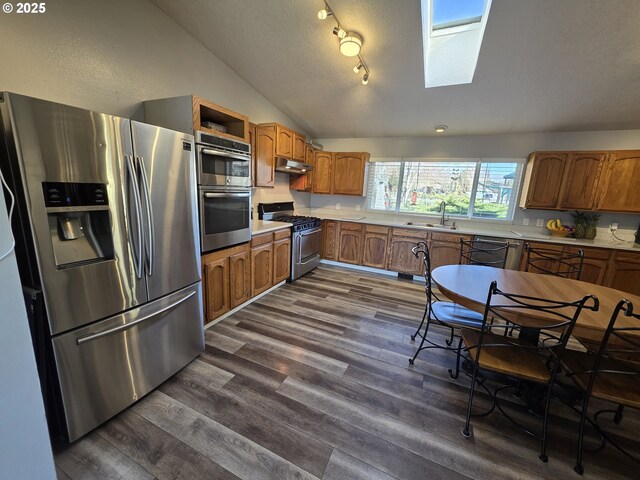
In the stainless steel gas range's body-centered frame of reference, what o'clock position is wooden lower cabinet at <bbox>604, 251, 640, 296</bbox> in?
The wooden lower cabinet is roughly at 11 o'clock from the stainless steel gas range.

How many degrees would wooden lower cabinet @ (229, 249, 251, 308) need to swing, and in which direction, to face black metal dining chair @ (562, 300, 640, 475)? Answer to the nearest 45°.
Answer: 0° — it already faces it

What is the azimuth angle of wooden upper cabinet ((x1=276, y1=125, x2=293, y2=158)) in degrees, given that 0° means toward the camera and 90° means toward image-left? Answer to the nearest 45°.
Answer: approximately 315°

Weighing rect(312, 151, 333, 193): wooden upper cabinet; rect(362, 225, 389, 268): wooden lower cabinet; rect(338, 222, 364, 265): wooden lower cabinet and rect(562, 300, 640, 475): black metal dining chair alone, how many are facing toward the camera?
3

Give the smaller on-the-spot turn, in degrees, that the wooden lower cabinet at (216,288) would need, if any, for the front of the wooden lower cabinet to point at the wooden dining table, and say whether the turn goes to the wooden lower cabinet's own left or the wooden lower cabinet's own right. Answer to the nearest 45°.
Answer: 0° — it already faces it

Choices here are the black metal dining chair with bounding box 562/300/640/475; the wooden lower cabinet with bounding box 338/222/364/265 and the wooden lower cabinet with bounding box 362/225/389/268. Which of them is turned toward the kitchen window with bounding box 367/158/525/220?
the black metal dining chair

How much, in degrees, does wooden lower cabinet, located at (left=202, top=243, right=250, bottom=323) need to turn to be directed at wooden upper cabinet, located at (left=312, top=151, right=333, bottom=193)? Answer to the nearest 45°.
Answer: approximately 90° to its left
